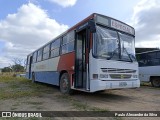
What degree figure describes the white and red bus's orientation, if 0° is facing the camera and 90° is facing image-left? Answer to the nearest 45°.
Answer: approximately 315°
